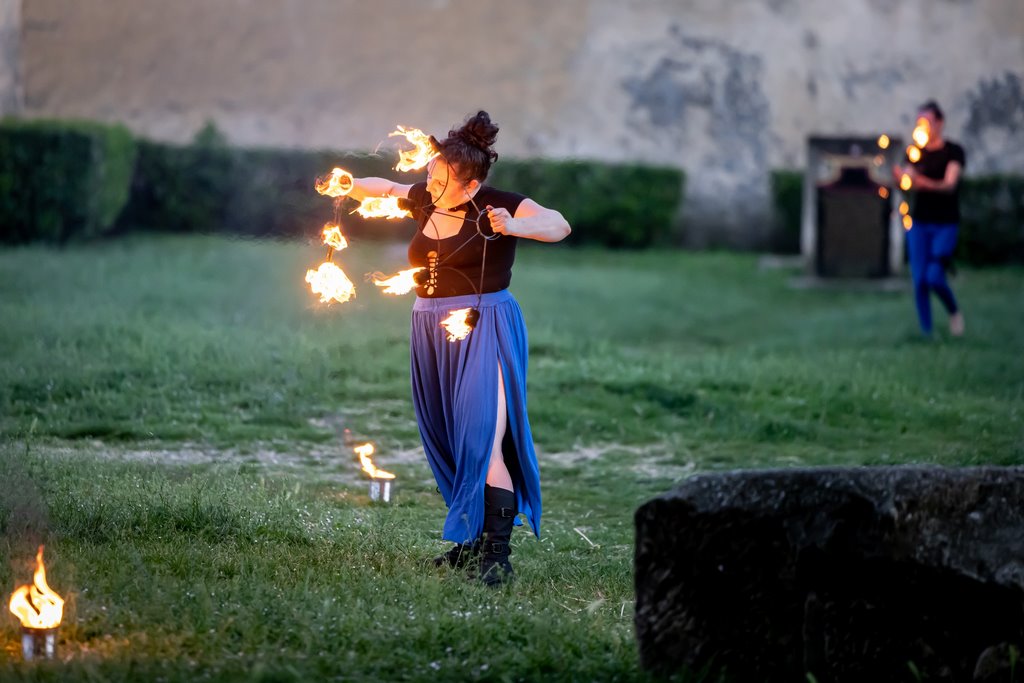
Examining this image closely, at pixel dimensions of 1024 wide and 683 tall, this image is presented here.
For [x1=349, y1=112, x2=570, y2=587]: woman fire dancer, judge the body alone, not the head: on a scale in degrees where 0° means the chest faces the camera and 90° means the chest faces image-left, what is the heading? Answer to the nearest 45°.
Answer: approximately 45°

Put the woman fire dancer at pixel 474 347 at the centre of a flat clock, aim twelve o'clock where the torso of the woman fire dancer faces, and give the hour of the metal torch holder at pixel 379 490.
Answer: The metal torch holder is roughly at 4 o'clock from the woman fire dancer.

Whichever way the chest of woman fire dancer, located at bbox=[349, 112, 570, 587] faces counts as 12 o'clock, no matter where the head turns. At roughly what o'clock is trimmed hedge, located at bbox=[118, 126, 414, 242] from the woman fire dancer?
The trimmed hedge is roughly at 4 o'clock from the woman fire dancer.

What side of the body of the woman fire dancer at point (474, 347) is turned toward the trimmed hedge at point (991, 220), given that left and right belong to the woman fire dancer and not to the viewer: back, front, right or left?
back

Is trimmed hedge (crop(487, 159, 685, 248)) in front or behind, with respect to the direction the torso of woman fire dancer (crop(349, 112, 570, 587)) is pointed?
behind
